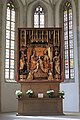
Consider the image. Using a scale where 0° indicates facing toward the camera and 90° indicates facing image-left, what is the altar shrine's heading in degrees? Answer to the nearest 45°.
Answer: approximately 0°
